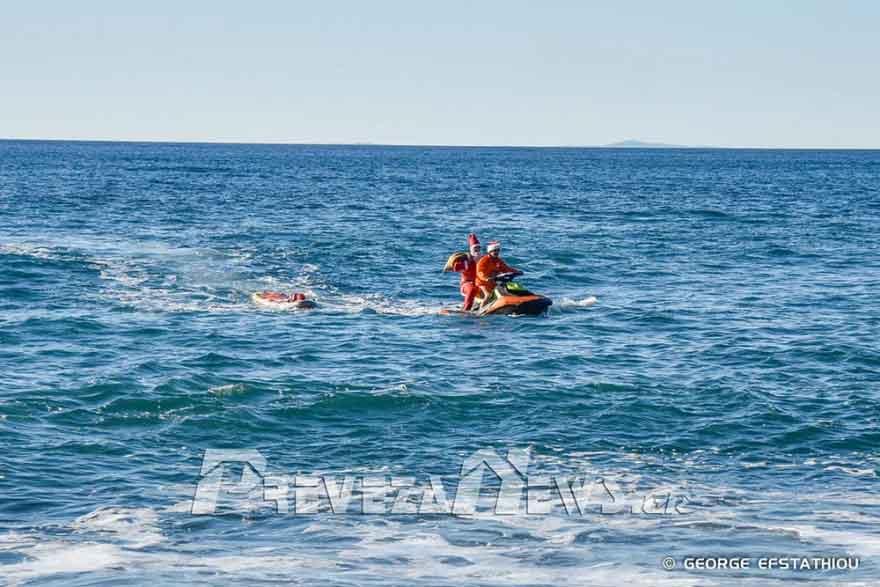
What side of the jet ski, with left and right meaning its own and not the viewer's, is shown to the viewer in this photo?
right

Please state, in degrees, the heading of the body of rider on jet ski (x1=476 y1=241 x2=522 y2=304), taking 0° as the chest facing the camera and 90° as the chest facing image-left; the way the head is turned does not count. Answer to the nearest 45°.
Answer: approximately 315°

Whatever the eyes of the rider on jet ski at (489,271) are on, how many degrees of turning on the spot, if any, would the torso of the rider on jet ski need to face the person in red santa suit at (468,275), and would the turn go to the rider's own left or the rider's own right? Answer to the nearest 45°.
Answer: approximately 135° to the rider's own right
